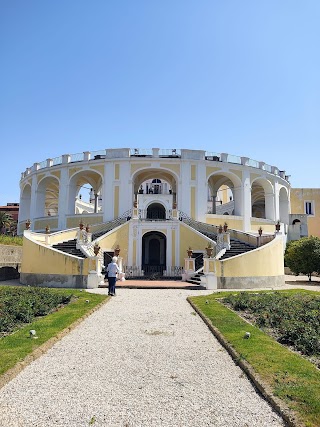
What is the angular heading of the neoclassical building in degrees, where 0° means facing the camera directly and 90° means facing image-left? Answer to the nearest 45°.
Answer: approximately 0°
